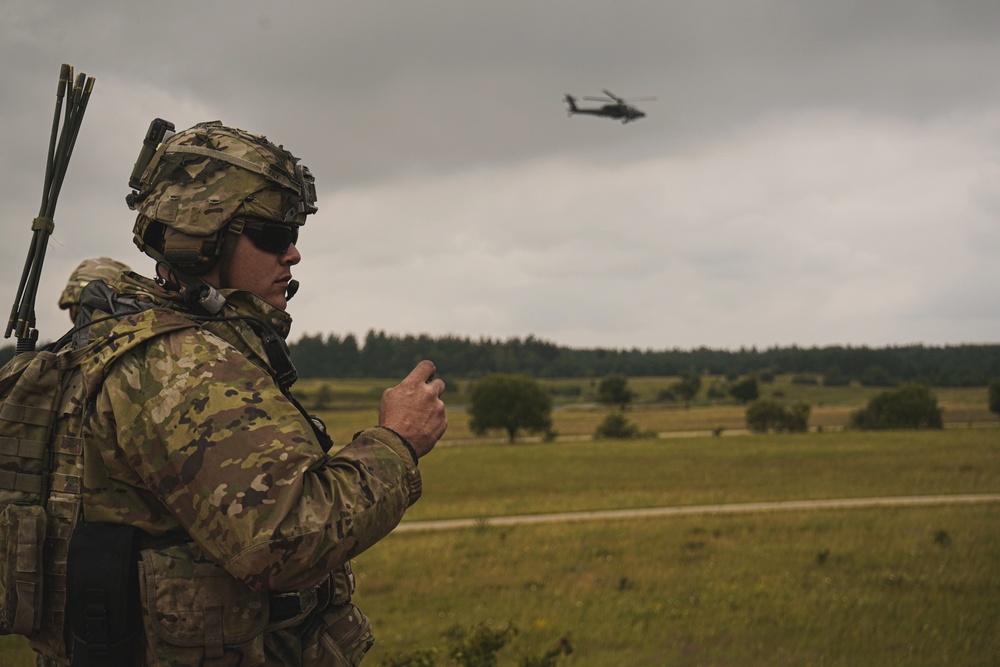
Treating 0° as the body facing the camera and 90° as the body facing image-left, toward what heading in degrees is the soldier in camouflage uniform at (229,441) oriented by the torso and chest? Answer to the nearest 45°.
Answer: approximately 270°

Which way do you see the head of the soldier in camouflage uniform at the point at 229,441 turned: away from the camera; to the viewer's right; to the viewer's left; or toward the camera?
to the viewer's right
